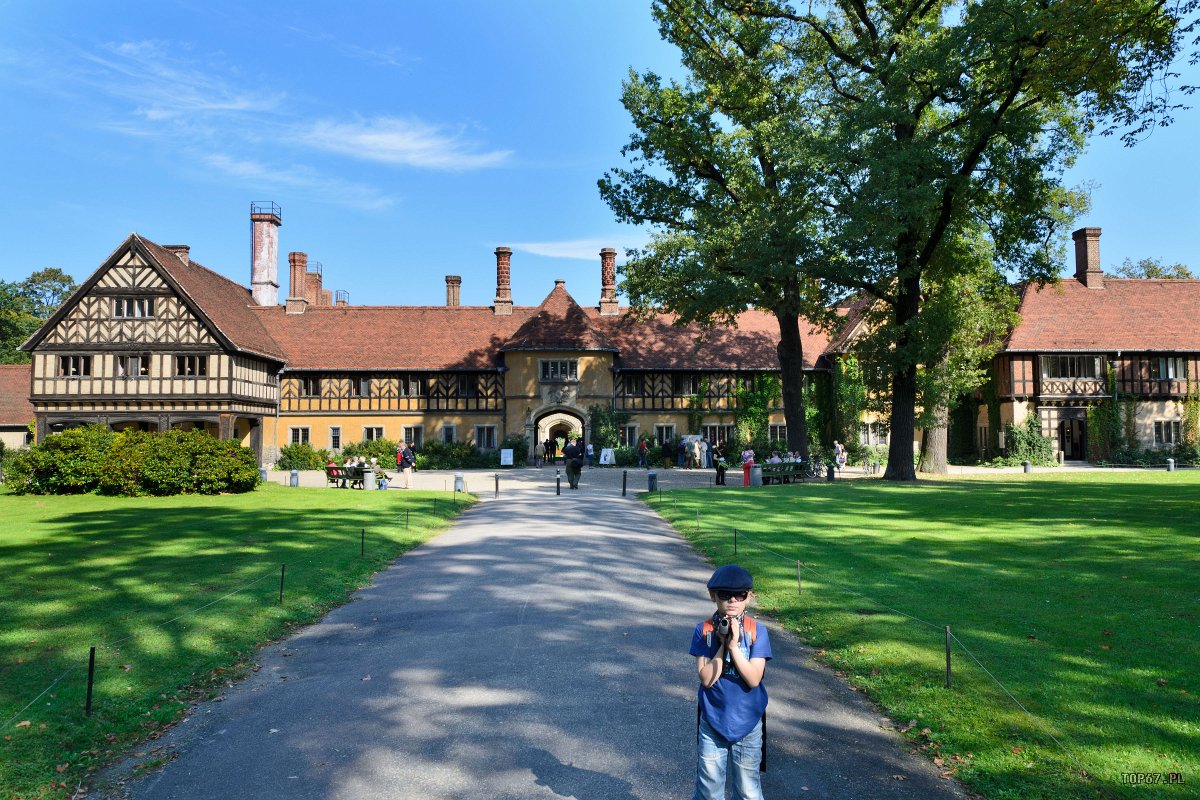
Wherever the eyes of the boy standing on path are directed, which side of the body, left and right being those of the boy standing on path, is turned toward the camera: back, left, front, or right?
front

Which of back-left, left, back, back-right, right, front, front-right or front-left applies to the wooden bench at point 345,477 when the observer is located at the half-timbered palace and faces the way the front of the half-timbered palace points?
front

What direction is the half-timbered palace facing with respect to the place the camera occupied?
facing the viewer

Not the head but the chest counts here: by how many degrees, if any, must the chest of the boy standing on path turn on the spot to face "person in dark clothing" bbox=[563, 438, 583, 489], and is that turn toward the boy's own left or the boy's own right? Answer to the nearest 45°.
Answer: approximately 180°
